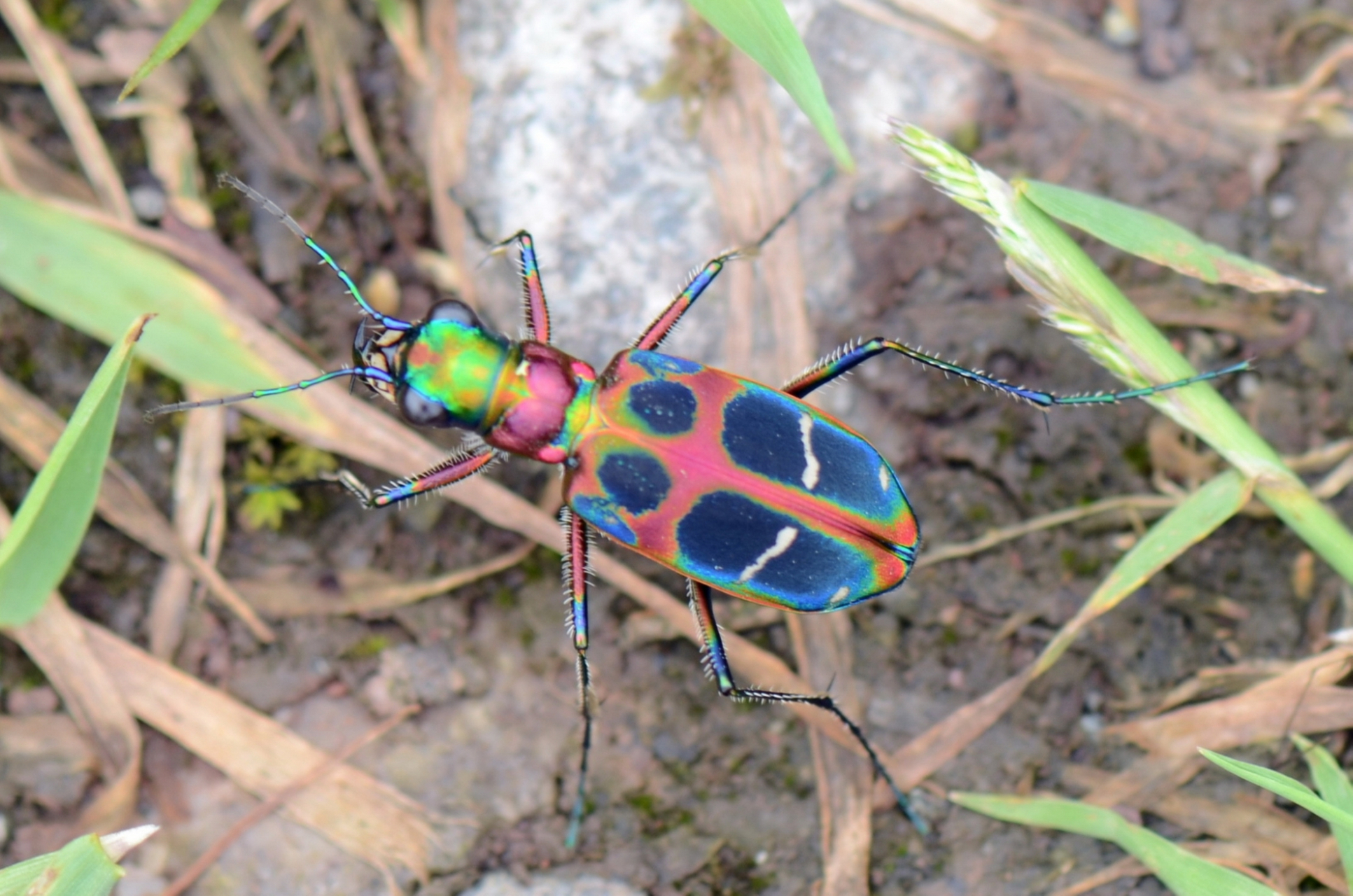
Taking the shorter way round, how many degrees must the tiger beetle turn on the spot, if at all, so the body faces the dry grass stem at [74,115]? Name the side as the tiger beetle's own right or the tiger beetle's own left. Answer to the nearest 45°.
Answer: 0° — it already faces it

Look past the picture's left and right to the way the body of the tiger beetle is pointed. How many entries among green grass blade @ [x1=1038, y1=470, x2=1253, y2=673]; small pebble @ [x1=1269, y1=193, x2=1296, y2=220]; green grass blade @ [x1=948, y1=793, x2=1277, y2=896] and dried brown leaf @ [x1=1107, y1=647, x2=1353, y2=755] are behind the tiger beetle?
4

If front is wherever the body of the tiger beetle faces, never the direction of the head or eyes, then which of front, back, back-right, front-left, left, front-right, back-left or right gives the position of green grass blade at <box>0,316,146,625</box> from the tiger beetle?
front

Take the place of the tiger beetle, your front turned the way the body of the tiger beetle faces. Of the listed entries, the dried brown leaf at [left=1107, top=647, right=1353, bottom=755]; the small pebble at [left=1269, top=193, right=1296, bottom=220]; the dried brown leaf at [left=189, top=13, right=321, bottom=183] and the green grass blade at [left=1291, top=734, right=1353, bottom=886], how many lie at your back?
3

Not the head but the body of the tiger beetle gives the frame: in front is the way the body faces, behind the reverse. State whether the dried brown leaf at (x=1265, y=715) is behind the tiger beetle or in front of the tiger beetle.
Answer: behind

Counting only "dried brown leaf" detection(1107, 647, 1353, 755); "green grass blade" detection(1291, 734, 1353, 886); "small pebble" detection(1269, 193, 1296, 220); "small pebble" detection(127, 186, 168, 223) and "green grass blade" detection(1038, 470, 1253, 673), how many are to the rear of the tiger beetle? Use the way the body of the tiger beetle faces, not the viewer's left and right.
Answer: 4

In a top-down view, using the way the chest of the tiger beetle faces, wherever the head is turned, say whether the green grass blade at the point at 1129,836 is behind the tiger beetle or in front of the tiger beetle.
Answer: behind

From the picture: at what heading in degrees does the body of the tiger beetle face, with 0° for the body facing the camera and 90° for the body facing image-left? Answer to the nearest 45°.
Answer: approximately 90°

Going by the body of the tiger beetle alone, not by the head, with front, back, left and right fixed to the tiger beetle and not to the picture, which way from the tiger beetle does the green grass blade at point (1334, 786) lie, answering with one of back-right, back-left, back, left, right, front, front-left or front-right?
back

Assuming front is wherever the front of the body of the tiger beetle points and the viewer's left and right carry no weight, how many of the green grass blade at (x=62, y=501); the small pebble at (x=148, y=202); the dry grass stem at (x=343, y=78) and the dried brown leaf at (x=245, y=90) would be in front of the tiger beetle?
4

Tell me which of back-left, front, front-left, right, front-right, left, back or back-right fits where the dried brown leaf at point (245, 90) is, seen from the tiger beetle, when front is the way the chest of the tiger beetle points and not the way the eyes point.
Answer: front

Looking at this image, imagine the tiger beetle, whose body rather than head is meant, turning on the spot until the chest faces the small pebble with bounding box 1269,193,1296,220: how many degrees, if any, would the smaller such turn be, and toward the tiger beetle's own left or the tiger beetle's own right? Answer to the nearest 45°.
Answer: approximately 180°

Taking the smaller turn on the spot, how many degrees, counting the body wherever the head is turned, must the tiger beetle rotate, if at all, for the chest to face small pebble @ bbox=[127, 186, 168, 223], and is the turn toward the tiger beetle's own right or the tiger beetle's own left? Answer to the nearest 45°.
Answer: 0° — it already faces it
